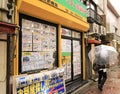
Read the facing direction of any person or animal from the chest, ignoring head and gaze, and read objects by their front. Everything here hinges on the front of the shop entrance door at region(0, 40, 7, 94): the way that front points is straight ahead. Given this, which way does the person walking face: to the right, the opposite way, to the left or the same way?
to the left

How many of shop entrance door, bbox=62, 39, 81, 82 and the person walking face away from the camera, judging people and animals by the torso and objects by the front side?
1

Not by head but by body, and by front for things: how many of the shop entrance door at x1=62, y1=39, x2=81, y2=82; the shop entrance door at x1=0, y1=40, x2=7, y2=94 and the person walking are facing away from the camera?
1

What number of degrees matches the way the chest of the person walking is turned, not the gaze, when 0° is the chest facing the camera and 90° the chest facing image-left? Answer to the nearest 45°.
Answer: approximately 180°

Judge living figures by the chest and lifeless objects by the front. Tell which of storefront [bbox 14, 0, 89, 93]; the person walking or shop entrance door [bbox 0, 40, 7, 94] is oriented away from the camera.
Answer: the person walking

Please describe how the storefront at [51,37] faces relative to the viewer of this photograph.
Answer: facing the viewer and to the right of the viewer

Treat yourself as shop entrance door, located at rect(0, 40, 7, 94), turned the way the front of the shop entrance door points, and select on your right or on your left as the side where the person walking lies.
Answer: on your left

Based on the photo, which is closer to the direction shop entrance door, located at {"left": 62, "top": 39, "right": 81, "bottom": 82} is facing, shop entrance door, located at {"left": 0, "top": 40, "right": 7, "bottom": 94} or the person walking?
the person walking

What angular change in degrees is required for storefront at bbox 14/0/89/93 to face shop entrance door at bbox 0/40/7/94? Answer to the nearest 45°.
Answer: approximately 90° to its right
